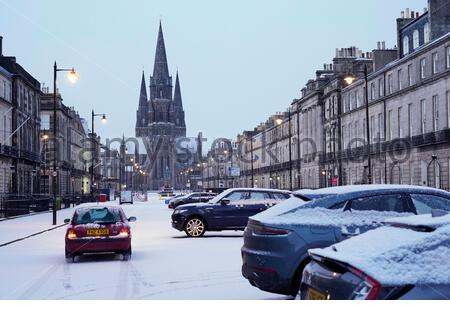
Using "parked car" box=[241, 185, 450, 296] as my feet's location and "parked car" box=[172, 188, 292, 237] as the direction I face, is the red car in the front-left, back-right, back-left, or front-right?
front-left

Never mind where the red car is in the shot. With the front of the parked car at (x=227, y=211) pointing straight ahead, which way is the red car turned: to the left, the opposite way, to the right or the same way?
to the right

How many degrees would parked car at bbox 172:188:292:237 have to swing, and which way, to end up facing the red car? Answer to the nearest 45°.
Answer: approximately 45° to its left

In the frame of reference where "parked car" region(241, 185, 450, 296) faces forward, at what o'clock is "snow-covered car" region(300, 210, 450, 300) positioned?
The snow-covered car is roughly at 4 o'clock from the parked car.

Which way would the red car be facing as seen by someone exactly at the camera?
facing away from the viewer

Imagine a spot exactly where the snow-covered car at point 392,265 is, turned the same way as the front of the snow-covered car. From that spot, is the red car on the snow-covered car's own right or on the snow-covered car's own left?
on the snow-covered car's own left

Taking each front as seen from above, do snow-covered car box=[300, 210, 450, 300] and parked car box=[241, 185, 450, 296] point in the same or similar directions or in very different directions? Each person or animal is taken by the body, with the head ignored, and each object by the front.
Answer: same or similar directions

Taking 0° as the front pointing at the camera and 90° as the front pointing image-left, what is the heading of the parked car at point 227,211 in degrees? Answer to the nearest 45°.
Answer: approximately 90°

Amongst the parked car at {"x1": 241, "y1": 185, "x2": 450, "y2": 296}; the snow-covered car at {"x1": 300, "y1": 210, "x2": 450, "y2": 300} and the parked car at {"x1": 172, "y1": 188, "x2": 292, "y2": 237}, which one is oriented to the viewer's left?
the parked car at {"x1": 172, "y1": 188, "x2": 292, "y2": 237}

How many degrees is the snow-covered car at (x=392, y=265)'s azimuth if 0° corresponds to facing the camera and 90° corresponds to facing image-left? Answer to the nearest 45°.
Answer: approximately 225°

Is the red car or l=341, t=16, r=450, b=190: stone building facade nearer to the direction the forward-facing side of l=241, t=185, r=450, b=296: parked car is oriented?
the stone building facade

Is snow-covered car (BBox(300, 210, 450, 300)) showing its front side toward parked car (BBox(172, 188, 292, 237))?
no

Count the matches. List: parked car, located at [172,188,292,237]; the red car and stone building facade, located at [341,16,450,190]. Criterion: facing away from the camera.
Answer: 1

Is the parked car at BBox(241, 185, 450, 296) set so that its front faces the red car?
no

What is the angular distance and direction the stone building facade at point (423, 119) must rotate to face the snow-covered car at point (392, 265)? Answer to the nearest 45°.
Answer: approximately 45° to its left

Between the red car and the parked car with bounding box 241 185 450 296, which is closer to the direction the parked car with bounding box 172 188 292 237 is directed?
the red car

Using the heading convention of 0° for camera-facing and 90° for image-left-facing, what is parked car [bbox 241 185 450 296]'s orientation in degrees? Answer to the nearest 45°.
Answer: approximately 225°

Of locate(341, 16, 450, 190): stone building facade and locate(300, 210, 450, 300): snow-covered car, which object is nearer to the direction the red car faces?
the stone building facade

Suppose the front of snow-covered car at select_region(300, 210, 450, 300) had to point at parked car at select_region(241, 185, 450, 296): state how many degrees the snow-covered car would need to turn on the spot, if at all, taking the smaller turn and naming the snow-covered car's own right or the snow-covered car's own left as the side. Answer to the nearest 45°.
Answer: approximately 45° to the snow-covered car's own left

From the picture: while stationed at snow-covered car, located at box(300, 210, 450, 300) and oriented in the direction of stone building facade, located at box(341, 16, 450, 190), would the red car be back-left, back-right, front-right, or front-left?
front-left

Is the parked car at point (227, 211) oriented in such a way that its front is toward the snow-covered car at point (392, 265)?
no

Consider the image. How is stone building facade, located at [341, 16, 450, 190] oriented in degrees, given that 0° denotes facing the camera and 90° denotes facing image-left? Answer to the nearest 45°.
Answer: approximately 45°

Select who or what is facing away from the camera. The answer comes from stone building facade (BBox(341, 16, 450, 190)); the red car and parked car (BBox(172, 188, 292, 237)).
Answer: the red car
